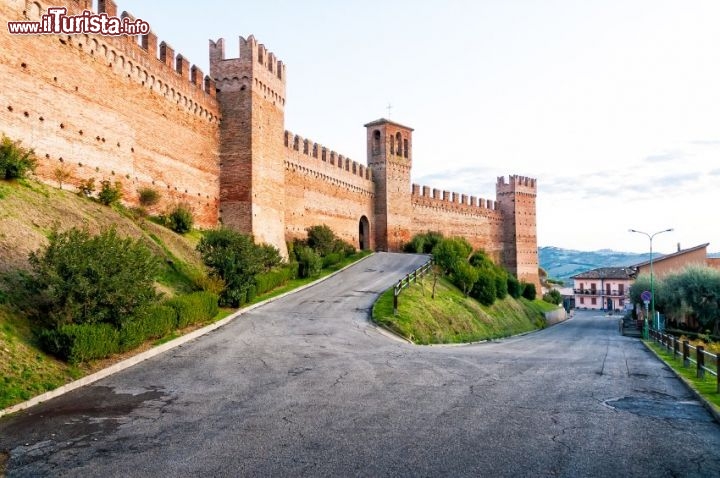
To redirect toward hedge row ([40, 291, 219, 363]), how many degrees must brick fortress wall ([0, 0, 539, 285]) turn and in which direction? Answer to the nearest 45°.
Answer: approximately 45° to its right

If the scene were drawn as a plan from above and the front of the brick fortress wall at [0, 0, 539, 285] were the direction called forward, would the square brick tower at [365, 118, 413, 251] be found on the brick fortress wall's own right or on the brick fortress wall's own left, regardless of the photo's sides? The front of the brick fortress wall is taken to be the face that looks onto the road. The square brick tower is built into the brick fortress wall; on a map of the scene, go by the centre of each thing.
on the brick fortress wall's own left

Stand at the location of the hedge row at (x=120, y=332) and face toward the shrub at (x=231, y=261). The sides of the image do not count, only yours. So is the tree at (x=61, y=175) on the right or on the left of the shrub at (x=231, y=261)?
left

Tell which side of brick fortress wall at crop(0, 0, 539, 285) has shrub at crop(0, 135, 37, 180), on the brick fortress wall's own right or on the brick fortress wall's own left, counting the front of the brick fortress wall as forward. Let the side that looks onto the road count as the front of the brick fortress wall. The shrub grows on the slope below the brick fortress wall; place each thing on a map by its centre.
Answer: on the brick fortress wall's own right

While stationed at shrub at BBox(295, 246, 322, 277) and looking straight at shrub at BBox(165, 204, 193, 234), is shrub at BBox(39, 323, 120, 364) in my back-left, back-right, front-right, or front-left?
front-left

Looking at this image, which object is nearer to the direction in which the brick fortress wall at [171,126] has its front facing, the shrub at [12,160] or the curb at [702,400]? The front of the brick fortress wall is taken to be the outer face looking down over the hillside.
the curb

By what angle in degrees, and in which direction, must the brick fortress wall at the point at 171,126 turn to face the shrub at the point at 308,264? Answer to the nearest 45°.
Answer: approximately 90° to its left

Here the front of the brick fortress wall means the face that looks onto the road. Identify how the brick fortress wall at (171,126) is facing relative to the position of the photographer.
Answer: facing the viewer and to the right of the viewer

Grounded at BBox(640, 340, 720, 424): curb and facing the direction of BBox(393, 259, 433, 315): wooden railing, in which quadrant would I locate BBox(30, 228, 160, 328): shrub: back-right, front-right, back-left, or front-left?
front-left

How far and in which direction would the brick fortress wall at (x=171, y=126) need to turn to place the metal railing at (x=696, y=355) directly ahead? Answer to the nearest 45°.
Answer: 0° — it already faces it

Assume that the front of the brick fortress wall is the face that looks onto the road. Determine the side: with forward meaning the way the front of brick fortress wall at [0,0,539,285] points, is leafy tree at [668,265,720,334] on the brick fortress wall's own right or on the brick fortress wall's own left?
on the brick fortress wall's own left

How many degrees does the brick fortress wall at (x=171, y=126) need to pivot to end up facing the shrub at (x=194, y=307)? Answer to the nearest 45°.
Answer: approximately 45° to its right

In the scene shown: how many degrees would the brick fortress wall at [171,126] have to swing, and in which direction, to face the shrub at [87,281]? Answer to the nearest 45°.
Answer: approximately 45° to its right

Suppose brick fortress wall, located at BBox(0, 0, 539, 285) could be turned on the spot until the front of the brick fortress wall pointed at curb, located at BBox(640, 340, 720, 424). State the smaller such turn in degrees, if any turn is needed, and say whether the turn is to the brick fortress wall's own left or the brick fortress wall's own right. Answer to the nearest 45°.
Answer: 0° — it already faces it

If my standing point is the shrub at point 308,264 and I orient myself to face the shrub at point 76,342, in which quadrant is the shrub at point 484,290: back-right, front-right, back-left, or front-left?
back-left
